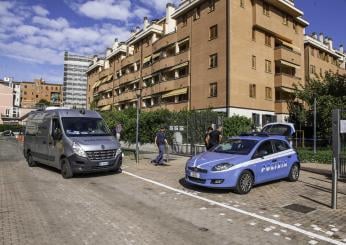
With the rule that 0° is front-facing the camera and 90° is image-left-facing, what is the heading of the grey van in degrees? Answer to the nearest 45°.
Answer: approximately 315°

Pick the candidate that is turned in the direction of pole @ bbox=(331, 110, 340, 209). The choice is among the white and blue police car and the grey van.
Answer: the grey van

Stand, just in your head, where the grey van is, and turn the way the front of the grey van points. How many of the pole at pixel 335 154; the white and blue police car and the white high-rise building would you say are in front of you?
2

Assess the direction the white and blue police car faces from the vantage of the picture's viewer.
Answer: facing the viewer and to the left of the viewer

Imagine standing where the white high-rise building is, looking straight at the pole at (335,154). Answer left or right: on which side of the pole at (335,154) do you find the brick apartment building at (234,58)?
left

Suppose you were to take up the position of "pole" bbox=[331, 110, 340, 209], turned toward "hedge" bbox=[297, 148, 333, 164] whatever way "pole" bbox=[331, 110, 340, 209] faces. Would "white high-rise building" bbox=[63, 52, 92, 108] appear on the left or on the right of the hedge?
left

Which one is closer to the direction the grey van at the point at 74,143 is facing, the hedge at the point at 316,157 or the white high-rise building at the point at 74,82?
the hedge

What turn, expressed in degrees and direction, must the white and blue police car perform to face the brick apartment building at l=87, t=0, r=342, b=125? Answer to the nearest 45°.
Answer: approximately 135° to its right

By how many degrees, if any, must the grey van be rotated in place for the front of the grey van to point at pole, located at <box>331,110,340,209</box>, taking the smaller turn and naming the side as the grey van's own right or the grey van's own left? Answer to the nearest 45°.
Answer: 0° — it already faces it

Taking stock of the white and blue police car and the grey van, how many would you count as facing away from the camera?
0

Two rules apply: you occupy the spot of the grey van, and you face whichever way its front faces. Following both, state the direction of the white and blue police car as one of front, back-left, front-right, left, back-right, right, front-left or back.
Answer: front

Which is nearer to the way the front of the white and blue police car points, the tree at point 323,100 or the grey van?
the grey van

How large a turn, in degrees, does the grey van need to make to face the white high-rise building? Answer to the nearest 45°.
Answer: approximately 135° to its left

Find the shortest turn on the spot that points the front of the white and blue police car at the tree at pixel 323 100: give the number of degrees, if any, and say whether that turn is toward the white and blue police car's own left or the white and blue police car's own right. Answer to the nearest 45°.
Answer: approximately 135° to the white and blue police car's own right
